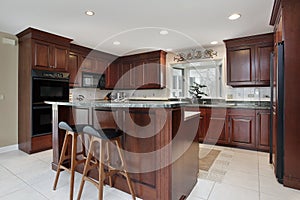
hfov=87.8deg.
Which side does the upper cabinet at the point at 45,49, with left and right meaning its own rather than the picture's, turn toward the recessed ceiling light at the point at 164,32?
front

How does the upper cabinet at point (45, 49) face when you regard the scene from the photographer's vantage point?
facing the viewer and to the right of the viewer

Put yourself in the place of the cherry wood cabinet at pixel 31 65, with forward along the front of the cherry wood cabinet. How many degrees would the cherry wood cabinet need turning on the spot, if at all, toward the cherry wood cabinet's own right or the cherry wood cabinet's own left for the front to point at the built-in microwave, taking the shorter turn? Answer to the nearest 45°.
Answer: approximately 90° to the cherry wood cabinet's own left

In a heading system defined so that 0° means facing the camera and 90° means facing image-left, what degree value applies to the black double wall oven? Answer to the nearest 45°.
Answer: approximately 315°

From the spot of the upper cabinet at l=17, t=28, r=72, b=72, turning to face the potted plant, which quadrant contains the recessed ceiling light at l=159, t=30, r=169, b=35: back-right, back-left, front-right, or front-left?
front-right

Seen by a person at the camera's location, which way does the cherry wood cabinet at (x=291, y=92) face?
facing to the left of the viewer

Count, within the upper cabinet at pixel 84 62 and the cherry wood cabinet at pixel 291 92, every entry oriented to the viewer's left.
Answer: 1

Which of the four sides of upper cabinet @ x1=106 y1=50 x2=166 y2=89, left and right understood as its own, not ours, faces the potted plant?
left

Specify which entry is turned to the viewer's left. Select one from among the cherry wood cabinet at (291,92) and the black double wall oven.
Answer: the cherry wood cabinet

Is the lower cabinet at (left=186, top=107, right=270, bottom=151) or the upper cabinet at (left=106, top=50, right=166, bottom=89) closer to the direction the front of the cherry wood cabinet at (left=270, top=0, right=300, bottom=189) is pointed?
the upper cabinet

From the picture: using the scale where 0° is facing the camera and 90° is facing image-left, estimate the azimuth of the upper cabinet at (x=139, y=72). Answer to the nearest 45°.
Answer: approximately 45°

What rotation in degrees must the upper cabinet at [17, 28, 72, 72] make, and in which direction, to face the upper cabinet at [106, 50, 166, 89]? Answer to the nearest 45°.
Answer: approximately 45° to its left

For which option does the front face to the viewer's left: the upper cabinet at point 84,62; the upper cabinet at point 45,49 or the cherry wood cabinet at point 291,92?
the cherry wood cabinet

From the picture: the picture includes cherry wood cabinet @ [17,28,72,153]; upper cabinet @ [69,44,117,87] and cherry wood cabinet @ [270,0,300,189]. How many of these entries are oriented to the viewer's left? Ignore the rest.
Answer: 1

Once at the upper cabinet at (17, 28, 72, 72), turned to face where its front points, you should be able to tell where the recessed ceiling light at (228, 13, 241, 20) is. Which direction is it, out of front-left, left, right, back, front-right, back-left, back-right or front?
front
